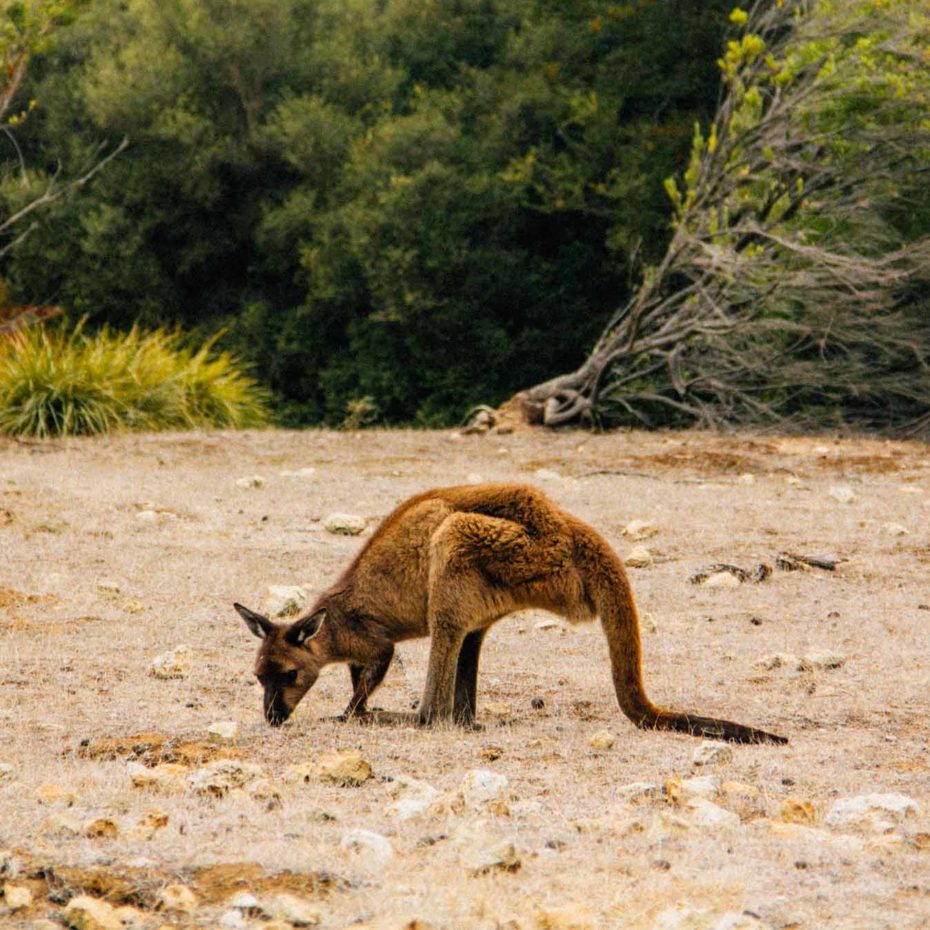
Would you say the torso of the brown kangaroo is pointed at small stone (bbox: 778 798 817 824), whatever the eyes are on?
no

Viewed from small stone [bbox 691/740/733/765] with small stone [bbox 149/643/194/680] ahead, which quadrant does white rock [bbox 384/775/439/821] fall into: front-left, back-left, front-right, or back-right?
front-left

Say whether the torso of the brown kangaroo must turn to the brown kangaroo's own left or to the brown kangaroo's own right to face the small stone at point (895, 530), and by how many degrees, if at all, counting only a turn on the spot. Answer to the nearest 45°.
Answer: approximately 135° to the brown kangaroo's own right

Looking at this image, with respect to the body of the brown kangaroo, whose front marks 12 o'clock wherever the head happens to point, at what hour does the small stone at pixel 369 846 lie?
The small stone is roughly at 9 o'clock from the brown kangaroo.

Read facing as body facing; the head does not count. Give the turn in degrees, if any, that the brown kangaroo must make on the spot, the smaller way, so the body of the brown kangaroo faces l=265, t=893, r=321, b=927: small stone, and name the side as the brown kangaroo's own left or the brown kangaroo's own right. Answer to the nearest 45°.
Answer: approximately 90° to the brown kangaroo's own left

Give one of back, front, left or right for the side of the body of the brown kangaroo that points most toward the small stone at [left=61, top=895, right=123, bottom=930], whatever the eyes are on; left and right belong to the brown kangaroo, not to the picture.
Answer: left

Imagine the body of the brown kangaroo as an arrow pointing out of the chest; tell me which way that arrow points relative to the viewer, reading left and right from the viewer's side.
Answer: facing to the left of the viewer

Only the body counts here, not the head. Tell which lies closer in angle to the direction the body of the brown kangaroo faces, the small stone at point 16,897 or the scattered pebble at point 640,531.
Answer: the small stone

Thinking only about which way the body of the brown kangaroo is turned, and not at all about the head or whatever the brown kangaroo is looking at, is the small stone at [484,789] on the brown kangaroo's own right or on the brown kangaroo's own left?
on the brown kangaroo's own left

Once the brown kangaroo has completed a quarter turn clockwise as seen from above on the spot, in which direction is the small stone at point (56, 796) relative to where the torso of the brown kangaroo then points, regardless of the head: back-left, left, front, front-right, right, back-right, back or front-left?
back-left

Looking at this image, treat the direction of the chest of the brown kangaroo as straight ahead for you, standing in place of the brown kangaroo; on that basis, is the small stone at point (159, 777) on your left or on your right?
on your left

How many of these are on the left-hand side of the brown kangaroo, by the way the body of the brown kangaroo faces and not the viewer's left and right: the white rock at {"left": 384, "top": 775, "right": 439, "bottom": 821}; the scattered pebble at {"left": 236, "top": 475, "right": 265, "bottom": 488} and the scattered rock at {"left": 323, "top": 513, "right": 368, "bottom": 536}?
1

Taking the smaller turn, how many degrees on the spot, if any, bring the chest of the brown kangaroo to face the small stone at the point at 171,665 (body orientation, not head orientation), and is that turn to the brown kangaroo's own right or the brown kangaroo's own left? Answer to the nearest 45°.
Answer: approximately 45° to the brown kangaroo's own right

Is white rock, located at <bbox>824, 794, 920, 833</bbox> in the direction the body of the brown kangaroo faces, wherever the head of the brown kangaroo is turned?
no

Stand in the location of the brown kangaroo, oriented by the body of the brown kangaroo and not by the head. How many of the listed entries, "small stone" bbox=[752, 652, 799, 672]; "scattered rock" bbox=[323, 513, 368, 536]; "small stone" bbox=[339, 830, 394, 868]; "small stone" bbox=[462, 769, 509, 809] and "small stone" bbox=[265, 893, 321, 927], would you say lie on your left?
3
